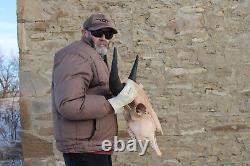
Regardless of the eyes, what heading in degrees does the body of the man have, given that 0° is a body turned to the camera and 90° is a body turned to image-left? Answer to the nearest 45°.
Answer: approximately 270°

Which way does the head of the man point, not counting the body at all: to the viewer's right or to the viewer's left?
to the viewer's right
